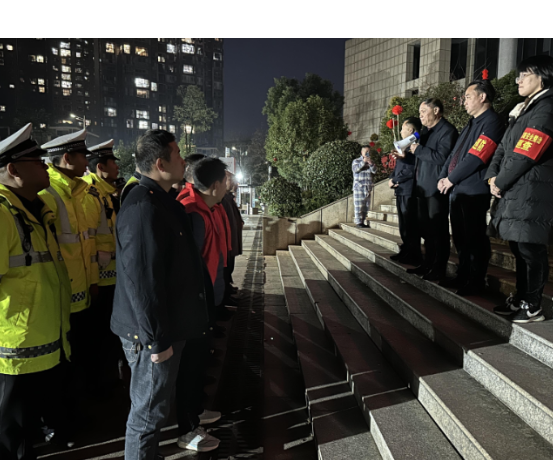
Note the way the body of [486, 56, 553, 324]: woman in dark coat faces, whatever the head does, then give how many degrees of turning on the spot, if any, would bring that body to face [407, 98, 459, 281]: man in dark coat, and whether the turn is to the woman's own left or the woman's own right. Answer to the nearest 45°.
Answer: approximately 45° to the woman's own right

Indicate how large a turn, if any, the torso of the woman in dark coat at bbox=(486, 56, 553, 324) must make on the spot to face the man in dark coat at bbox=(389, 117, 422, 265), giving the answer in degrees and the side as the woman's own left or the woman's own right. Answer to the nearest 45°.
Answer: approximately 45° to the woman's own right

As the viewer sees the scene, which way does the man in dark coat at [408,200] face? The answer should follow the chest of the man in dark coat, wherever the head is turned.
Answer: to the viewer's left

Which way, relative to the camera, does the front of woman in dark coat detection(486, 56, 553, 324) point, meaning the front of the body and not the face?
to the viewer's left

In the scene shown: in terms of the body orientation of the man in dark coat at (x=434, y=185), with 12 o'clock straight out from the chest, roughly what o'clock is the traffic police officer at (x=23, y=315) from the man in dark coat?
The traffic police officer is roughly at 10 o'clock from the man in dark coat.

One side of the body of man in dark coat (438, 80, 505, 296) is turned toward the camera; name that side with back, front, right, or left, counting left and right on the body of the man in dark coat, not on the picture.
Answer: left

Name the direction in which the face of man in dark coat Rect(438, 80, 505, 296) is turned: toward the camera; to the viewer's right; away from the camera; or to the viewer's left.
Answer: to the viewer's left

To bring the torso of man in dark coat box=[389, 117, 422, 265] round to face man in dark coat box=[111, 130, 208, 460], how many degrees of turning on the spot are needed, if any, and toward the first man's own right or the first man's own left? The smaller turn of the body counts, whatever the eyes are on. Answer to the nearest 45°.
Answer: approximately 90° to the first man's own left

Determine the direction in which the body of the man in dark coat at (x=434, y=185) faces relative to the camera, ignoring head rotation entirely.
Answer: to the viewer's left

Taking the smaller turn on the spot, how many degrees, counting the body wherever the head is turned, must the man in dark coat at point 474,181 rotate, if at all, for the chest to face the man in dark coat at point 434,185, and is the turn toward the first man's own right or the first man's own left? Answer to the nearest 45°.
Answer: approximately 45° to the first man's own right

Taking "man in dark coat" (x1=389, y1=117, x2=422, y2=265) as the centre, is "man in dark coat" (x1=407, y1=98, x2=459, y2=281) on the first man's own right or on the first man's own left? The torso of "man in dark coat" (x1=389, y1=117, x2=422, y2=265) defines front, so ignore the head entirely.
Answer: on the first man's own left

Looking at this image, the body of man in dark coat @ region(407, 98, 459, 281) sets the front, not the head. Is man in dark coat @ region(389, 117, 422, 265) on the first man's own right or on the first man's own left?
on the first man's own right

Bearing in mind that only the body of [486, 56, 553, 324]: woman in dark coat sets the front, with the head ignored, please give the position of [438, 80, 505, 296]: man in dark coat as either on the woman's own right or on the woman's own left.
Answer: on the woman's own right
